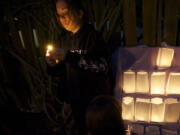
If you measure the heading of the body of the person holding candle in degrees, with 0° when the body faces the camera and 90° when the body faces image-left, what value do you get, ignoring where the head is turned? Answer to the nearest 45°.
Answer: approximately 45°
